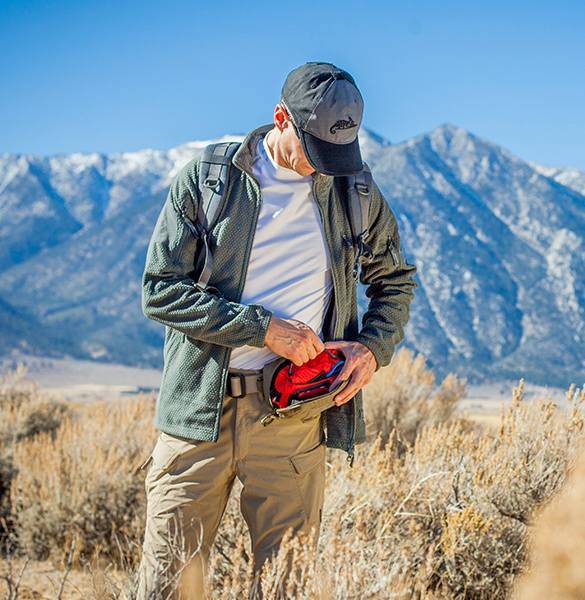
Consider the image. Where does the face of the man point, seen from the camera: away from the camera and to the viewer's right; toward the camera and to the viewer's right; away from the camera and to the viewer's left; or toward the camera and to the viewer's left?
toward the camera and to the viewer's right

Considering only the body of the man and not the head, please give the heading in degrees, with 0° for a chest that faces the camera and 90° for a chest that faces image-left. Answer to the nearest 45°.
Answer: approximately 0°

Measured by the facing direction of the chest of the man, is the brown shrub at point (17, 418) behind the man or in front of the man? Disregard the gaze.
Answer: behind

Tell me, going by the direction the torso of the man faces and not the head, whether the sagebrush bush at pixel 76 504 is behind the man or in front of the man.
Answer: behind
